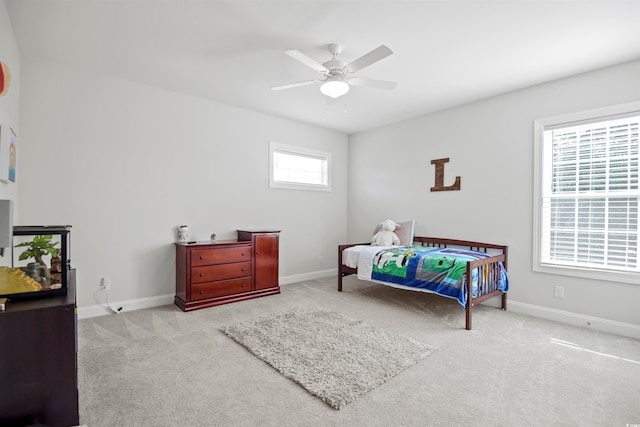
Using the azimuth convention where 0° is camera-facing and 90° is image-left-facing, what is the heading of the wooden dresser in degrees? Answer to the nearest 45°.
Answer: approximately 315°

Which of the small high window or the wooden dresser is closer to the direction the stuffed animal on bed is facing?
the wooden dresser

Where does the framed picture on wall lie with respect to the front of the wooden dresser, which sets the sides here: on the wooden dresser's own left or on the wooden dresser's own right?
on the wooden dresser's own right

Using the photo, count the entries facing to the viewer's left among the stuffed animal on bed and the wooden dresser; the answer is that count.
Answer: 0

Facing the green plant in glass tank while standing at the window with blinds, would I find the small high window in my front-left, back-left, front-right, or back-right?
front-right

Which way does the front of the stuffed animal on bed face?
toward the camera

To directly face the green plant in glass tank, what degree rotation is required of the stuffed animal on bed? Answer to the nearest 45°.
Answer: approximately 45° to its right

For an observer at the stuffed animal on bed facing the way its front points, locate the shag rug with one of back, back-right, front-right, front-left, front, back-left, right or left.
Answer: front

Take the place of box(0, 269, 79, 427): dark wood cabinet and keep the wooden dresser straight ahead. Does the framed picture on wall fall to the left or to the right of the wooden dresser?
left

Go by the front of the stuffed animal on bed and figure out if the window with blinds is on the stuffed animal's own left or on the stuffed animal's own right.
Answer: on the stuffed animal's own left

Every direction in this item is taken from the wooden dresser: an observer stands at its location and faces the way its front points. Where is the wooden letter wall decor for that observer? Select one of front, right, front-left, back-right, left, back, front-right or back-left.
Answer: front-left

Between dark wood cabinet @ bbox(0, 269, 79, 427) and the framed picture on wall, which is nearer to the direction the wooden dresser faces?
the dark wood cabinet

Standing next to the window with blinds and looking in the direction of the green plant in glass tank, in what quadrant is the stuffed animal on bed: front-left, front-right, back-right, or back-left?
front-right

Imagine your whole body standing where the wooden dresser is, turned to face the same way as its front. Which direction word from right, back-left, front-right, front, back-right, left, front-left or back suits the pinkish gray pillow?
front-left
